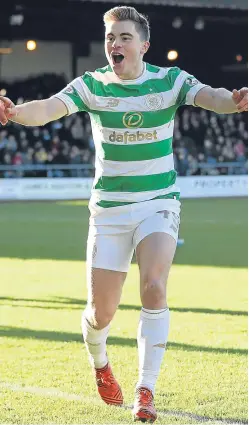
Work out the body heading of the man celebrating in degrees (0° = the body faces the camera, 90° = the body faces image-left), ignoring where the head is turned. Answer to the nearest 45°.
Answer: approximately 0°
